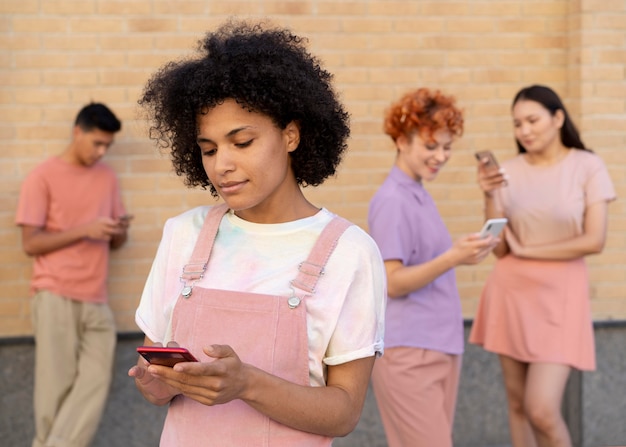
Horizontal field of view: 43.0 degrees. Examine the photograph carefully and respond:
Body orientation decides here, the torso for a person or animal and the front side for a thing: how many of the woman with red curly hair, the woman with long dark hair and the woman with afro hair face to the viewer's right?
1

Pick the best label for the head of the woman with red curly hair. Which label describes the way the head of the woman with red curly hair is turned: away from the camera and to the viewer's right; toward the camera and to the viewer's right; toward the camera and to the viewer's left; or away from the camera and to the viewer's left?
toward the camera and to the viewer's right

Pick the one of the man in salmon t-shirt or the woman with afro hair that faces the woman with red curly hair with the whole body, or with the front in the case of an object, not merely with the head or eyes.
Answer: the man in salmon t-shirt

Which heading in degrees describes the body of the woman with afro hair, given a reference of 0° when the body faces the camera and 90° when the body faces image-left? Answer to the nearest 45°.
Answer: approximately 45°

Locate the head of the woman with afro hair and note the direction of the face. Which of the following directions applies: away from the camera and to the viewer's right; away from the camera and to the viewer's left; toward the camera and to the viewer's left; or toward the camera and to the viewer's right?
toward the camera and to the viewer's left

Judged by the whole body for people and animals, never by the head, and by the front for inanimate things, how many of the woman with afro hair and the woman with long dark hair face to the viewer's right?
0

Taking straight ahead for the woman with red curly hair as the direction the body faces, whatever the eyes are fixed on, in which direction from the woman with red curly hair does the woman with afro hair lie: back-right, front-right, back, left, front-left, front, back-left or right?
right

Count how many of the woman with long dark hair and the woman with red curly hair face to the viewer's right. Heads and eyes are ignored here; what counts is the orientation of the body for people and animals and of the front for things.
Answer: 1

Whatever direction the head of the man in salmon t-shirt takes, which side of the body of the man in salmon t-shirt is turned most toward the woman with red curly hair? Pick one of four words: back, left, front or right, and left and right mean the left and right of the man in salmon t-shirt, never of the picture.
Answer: front

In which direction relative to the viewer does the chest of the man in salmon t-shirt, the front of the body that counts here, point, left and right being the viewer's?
facing the viewer and to the right of the viewer

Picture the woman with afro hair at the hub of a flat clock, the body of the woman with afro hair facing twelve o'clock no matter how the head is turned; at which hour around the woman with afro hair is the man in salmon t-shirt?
The man in salmon t-shirt is roughly at 4 o'clock from the woman with afro hair.

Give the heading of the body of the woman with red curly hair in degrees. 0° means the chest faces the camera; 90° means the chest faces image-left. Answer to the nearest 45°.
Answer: approximately 270°

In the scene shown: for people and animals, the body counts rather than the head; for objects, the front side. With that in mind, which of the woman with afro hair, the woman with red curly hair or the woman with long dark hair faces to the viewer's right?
the woman with red curly hair

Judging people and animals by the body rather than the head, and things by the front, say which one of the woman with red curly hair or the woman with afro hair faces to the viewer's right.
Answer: the woman with red curly hair
